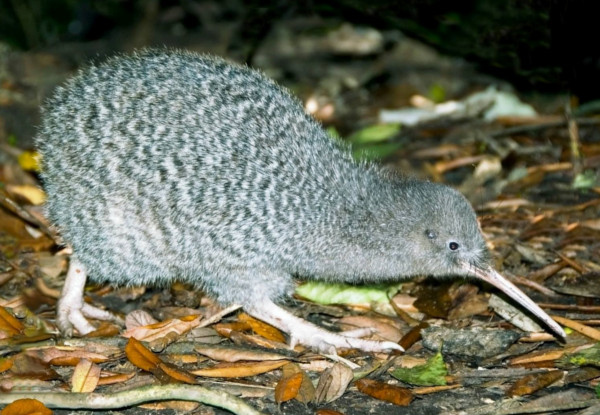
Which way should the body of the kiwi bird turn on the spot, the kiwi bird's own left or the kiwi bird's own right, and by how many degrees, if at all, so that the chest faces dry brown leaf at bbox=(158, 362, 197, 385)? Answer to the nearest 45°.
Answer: approximately 90° to the kiwi bird's own right

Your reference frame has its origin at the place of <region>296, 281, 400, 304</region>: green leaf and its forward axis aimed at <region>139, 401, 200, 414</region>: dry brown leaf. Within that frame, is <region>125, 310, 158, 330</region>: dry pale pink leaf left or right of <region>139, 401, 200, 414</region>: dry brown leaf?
right

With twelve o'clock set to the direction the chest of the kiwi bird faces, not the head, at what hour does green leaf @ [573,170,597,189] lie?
The green leaf is roughly at 11 o'clock from the kiwi bird.

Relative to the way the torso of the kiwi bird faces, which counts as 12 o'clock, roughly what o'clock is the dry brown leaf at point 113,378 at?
The dry brown leaf is roughly at 4 o'clock from the kiwi bird.

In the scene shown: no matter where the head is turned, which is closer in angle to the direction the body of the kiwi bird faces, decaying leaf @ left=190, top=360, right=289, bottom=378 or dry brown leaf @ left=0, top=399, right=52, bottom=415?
the decaying leaf

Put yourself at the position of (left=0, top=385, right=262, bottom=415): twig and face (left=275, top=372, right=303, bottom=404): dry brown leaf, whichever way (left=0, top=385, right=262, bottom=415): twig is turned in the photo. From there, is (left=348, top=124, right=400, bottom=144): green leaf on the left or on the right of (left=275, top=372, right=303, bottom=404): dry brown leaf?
left

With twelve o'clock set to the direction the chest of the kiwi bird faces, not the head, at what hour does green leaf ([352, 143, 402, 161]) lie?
The green leaf is roughly at 10 o'clock from the kiwi bird.

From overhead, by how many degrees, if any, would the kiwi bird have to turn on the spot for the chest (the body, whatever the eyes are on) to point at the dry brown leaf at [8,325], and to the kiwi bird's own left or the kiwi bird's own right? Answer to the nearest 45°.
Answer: approximately 180°

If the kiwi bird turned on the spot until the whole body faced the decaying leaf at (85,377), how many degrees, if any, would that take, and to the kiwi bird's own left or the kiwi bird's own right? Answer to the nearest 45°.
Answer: approximately 135° to the kiwi bird's own right

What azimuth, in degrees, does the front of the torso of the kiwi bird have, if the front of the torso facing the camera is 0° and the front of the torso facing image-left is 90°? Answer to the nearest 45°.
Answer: approximately 270°

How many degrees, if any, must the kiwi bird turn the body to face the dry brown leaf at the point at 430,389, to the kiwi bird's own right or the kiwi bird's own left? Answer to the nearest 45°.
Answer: approximately 45° to the kiwi bird's own right

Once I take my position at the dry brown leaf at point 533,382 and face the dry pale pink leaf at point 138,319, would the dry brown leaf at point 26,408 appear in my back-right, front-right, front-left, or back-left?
front-left

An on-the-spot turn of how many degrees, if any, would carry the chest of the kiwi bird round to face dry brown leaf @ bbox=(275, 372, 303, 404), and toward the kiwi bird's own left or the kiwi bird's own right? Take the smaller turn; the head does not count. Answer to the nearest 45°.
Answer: approximately 45° to the kiwi bird's own right

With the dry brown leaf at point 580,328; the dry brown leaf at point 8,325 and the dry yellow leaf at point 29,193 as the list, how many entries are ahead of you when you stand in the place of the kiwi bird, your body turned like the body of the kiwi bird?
1
